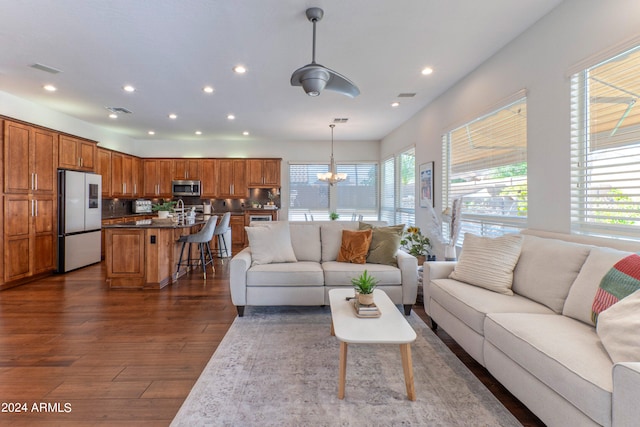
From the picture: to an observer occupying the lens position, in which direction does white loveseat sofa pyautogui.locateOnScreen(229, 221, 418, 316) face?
facing the viewer

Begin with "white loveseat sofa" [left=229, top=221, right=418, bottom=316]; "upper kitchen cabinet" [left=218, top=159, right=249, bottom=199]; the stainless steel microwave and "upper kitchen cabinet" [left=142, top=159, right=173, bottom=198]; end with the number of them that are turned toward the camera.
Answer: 4

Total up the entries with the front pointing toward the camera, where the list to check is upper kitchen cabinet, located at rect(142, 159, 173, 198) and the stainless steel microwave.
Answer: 2

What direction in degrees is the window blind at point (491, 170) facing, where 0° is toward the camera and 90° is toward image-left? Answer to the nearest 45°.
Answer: approximately 45°

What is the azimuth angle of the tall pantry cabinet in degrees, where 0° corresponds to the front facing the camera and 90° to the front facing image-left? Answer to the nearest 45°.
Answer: approximately 315°

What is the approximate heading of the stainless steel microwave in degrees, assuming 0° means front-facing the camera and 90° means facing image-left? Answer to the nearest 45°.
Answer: approximately 0°

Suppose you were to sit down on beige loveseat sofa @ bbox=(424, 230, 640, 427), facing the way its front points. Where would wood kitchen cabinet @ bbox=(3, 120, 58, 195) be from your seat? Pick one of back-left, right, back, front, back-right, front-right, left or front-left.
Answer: front-right

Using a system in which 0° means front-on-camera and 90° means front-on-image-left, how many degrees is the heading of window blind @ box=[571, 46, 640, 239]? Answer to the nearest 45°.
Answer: approximately 45°

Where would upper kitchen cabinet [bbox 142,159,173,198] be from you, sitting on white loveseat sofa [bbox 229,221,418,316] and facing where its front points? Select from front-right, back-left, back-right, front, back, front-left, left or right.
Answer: back-right

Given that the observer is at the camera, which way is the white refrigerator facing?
facing the viewer and to the right of the viewer

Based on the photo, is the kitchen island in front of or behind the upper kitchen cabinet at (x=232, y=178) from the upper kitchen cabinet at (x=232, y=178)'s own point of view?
in front

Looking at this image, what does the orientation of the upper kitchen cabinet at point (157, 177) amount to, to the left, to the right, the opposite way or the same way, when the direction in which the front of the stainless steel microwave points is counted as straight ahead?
the same way

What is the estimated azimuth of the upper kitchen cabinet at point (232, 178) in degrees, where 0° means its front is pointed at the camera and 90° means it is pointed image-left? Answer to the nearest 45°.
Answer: approximately 0°
